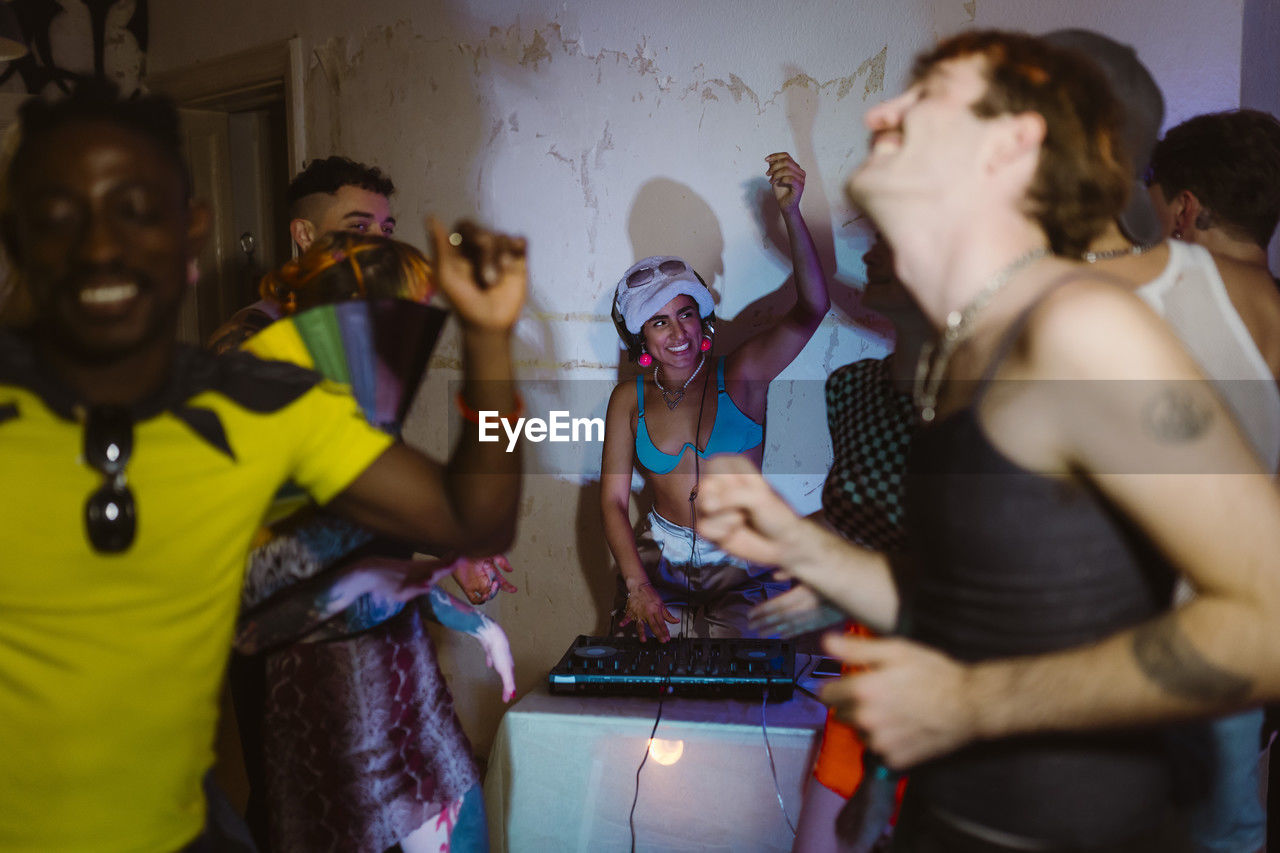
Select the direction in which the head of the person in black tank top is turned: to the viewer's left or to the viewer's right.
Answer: to the viewer's left

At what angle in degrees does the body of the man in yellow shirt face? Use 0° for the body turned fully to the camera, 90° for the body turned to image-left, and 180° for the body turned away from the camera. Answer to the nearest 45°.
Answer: approximately 0°

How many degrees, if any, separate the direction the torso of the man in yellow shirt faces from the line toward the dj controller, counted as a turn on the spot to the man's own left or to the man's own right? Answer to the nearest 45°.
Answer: approximately 135° to the man's own left

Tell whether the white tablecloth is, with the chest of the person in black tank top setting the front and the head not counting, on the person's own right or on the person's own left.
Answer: on the person's own right

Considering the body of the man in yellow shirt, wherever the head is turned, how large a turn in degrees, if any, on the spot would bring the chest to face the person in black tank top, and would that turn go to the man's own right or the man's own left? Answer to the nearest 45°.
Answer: approximately 45° to the man's own left

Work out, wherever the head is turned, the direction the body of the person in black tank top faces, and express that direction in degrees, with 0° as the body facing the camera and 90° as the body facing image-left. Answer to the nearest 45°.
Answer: approximately 90°

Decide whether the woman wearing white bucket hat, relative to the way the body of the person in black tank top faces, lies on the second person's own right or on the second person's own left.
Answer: on the second person's own right

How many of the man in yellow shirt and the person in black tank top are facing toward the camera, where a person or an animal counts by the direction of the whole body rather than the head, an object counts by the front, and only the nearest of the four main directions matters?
1
